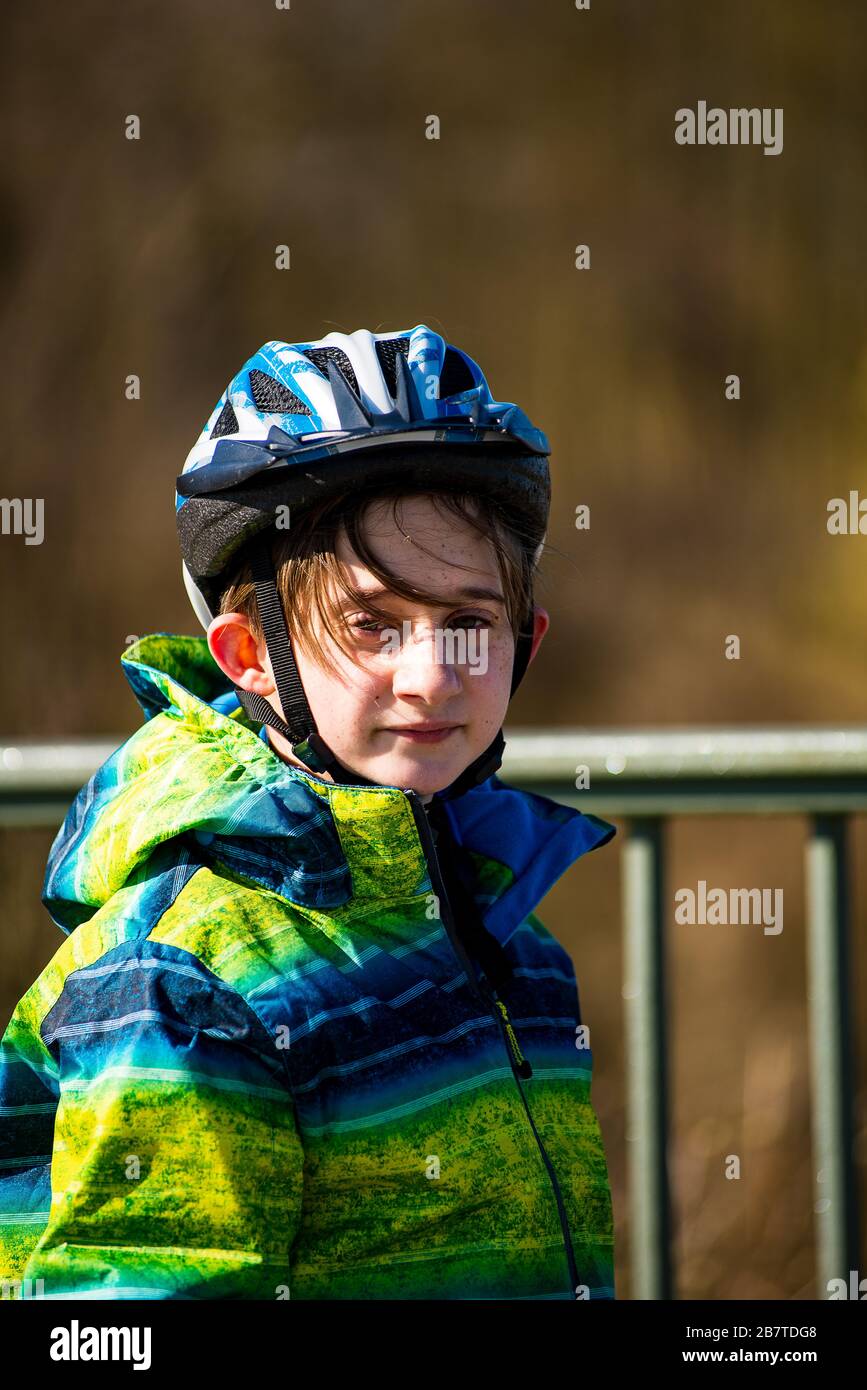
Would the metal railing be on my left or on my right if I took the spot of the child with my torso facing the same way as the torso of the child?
on my left

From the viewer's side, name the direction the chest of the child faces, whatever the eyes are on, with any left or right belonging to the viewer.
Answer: facing the viewer and to the right of the viewer
